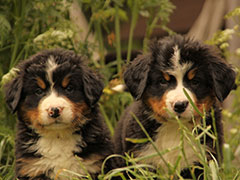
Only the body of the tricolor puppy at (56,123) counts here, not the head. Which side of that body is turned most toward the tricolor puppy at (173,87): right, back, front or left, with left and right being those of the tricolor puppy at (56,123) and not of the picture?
left

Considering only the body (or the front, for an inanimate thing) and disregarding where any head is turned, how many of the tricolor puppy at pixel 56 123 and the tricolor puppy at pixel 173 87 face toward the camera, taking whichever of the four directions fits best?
2

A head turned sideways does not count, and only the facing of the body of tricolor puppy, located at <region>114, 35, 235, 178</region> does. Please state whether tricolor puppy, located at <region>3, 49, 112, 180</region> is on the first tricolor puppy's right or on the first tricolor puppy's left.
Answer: on the first tricolor puppy's right

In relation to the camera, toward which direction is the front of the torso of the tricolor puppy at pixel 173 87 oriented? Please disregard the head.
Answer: toward the camera

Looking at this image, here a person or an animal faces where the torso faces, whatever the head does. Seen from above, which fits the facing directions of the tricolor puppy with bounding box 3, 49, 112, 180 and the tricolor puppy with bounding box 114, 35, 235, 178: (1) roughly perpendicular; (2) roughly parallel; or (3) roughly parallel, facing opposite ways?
roughly parallel

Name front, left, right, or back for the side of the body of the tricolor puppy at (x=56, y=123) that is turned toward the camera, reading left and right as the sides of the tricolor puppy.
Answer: front
